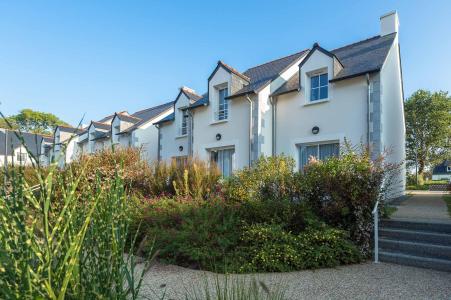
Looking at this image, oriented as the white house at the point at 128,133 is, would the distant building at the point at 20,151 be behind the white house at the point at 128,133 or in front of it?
in front

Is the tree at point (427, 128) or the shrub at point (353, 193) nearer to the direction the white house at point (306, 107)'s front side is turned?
the shrub

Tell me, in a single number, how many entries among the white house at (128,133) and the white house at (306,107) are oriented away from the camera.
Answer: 0

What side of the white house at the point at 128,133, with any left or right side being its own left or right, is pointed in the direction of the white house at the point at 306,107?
left

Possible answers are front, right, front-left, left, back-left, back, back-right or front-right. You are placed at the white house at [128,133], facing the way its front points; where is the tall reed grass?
front-left

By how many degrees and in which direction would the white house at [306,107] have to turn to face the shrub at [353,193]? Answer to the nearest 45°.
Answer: approximately 45° to its left

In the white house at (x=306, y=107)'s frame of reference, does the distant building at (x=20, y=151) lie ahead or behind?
ahead

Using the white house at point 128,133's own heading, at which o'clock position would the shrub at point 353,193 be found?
The shrub is roughly at 10 o'clock from the white house.

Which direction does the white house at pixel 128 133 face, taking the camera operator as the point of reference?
facing the viewer and to the left of the viewer

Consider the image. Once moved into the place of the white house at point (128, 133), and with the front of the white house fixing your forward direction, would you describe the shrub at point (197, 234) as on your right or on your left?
on your left

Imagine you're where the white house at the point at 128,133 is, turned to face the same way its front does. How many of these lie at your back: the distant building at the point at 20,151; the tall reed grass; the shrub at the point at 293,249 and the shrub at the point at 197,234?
0

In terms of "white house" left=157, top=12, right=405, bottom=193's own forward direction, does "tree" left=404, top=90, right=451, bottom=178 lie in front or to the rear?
to the rear
